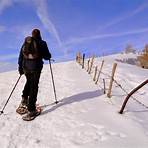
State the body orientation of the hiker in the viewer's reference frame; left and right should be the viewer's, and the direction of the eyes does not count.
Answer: facing away from the viewer and to the right of the viewer
